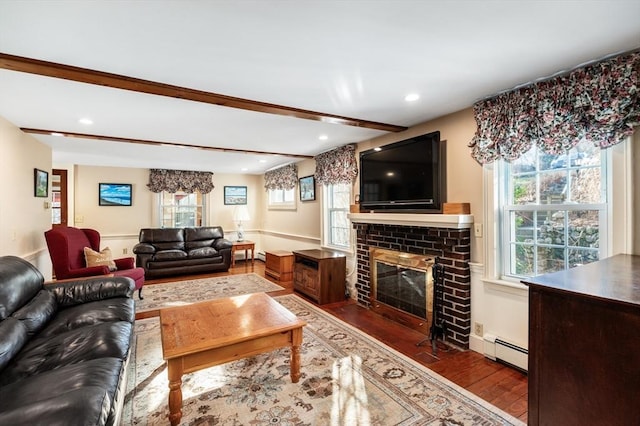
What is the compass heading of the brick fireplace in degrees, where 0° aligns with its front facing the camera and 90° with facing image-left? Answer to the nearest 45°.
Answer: approximately 45°

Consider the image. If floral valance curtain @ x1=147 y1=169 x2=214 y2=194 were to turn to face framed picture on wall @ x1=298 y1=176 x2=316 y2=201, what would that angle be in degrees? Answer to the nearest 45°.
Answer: approximately 45° to its left

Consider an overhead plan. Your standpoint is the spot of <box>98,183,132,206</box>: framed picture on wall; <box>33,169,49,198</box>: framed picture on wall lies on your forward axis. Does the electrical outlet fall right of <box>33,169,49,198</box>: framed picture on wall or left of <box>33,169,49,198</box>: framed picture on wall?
left

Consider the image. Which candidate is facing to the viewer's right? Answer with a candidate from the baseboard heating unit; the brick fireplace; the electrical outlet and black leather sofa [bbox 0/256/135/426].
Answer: the black leather sofa

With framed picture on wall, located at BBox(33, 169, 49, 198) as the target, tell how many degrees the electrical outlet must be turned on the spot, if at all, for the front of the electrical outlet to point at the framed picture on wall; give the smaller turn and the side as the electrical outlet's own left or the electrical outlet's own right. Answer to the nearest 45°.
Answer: approximately 45° to the electrical outlet's own right

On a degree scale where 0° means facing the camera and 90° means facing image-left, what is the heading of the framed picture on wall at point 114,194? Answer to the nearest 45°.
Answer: approximately 0°

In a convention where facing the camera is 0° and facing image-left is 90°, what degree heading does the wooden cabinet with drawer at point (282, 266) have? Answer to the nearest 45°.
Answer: approximately 45°

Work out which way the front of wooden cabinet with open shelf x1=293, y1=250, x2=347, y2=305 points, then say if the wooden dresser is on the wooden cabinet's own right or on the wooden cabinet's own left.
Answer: on the wooden cabinet's own left

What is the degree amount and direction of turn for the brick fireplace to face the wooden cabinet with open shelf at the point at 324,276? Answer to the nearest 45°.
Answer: approximately 90° to its right

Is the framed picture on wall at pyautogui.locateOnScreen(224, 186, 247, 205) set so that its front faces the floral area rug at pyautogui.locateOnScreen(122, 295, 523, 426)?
yes

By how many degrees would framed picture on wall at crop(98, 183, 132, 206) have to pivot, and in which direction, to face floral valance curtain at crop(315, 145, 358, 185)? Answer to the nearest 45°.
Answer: approximately 45° to its left

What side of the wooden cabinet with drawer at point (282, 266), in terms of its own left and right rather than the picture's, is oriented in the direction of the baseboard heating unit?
left

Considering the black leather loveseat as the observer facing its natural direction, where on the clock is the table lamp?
The table lamp is roughly at 8 o'clock from the black leather loveseat.

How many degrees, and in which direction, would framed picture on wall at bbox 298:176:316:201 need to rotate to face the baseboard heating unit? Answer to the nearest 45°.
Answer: approximately 90° to its left
